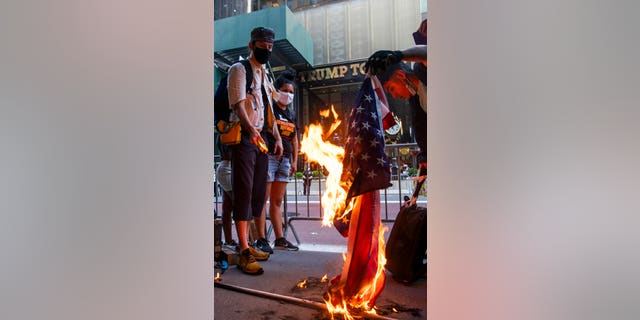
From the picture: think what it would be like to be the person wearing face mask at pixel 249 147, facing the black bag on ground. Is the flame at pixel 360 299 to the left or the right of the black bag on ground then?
right

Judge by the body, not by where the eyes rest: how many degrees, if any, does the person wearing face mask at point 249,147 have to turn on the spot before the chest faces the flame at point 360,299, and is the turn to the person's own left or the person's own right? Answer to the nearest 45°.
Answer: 0° — they already face it

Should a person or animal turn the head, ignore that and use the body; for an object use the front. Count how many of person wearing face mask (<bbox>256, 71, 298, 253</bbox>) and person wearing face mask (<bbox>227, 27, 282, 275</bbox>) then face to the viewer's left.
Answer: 0

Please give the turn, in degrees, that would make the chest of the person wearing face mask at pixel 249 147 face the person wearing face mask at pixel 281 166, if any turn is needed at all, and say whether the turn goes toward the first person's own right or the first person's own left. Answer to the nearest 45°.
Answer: approximately 90° to the first person's own left

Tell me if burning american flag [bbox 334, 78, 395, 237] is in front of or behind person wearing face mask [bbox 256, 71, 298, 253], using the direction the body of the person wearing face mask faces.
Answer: in front

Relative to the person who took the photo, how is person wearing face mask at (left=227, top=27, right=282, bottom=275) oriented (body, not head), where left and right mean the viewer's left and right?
facing the viewer and to the right of the viewer

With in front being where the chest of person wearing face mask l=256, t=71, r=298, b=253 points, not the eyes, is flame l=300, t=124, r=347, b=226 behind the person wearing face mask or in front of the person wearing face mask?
in front

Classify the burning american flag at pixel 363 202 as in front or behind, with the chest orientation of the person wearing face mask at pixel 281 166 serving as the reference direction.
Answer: in front

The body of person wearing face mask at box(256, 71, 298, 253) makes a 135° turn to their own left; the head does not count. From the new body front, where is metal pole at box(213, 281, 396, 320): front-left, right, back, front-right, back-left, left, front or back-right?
back
